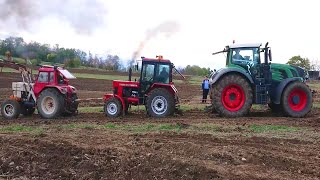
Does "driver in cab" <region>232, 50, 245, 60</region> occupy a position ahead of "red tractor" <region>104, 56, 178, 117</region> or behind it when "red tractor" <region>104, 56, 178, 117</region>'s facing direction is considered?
behind

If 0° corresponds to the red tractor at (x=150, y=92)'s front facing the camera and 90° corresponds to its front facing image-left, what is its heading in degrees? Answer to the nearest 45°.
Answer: approximately 90°

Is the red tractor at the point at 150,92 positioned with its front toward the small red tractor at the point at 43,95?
yes

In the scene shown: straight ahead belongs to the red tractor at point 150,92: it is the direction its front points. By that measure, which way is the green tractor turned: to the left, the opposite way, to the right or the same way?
the opposite way

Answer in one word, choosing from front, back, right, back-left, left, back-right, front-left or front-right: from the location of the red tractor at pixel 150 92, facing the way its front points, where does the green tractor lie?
back

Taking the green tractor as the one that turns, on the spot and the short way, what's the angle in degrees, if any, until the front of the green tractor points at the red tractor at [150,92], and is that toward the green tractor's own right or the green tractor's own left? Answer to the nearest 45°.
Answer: approximately 180°

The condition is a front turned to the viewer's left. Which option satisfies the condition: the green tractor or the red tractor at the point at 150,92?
the red tractor

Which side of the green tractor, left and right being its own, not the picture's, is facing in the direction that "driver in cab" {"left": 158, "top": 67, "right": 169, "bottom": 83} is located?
back

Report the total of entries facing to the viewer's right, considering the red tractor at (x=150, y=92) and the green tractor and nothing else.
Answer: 1

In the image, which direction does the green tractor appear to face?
to the viewer's right
